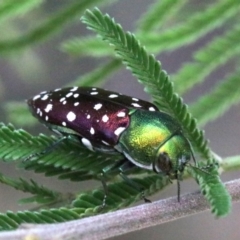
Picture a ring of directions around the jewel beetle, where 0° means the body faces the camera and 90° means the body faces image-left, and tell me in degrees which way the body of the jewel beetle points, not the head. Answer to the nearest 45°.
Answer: approximately 315°

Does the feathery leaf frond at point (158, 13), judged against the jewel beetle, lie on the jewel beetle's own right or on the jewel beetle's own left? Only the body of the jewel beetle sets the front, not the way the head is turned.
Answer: on the jewel beetle's own left

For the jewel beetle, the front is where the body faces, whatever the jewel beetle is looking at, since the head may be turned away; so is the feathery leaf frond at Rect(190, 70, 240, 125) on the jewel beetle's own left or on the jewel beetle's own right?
on the jewel beetle's own left

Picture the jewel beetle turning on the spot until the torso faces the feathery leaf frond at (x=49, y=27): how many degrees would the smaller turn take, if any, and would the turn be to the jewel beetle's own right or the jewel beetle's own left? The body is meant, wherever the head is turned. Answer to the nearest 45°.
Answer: approximately 135° to the jewel beetle's own left
